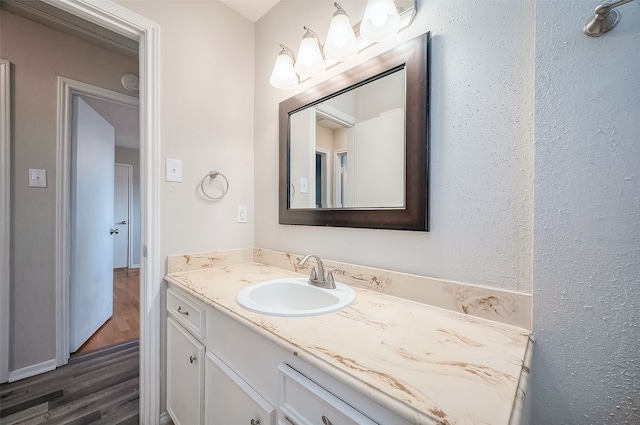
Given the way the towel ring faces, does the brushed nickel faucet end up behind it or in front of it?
in front

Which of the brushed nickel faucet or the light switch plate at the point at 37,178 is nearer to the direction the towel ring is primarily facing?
the brushed nickel faucet

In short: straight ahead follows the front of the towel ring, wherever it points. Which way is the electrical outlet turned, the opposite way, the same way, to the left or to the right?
the same way

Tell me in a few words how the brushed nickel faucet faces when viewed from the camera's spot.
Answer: facing the viewer and to the left of the viewer

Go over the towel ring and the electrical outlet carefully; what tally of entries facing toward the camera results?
2

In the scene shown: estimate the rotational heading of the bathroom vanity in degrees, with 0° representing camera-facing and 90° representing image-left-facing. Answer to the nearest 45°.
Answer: approximately 45°

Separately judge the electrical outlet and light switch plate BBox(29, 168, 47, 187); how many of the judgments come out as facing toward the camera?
2

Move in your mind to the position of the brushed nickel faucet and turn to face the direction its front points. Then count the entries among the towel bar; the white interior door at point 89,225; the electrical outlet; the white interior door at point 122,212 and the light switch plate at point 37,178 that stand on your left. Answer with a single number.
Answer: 1

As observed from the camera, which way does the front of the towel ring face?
facing the viewer

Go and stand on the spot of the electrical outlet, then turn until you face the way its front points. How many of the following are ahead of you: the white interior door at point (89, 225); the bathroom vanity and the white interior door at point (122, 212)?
1

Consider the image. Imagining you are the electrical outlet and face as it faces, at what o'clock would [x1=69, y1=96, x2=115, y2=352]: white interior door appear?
The white interior door is roughly at 4 o'clock from the electrical outlet.

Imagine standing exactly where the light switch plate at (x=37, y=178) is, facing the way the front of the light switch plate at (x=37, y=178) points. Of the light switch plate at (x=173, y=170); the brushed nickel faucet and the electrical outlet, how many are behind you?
0

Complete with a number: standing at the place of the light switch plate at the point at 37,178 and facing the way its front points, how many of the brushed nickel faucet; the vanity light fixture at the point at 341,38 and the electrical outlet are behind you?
0

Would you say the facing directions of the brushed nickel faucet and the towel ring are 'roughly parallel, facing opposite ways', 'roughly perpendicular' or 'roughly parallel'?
roughly perpendicular

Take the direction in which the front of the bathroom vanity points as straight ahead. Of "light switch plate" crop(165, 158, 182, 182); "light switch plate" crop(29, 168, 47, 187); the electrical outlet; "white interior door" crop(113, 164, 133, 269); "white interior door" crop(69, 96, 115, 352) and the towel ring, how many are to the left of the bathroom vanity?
0

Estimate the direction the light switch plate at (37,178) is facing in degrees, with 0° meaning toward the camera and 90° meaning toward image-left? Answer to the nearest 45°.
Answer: approximately 0°

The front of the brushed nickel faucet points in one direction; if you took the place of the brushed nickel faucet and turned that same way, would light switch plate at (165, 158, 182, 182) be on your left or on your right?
on your right

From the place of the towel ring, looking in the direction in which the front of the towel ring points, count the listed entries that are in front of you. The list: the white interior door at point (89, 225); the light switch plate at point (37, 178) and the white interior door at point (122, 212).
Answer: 0

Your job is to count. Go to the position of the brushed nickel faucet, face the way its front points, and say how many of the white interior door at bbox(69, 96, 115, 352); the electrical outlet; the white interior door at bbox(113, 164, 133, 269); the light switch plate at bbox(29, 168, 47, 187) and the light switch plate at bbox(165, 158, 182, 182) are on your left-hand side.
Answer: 0
